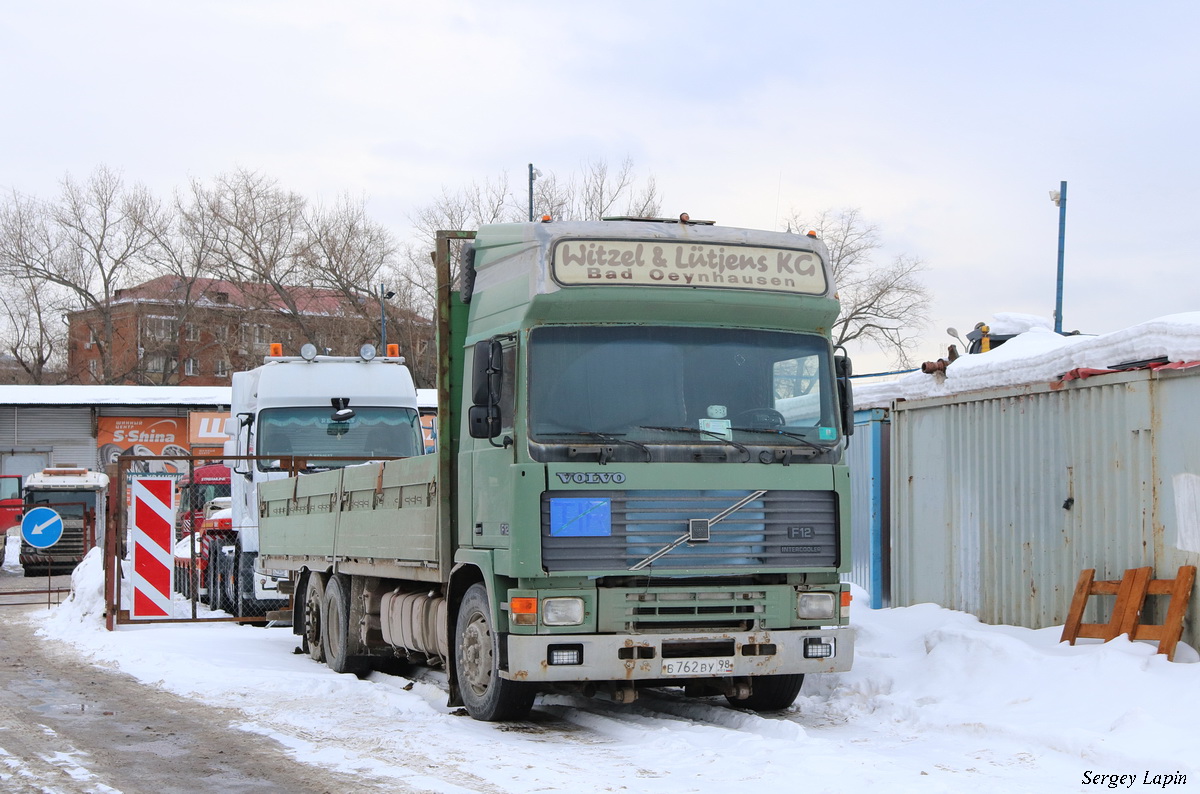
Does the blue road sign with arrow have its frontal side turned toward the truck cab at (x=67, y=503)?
no

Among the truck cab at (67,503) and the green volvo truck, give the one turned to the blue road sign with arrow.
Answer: the truck cab

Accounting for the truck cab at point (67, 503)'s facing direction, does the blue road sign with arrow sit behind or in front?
in front

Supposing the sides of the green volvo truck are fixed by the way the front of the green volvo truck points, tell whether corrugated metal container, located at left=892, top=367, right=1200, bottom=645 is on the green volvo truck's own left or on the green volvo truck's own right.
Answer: on the green volvo truck's own left

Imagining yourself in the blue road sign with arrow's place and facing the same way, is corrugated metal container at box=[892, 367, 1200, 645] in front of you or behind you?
in front

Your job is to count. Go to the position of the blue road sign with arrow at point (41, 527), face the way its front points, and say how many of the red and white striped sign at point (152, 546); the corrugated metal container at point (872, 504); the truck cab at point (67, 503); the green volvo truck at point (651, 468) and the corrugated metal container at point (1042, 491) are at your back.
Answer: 1

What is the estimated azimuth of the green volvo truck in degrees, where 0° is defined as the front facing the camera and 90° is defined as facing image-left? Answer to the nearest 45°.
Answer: approximately 315°

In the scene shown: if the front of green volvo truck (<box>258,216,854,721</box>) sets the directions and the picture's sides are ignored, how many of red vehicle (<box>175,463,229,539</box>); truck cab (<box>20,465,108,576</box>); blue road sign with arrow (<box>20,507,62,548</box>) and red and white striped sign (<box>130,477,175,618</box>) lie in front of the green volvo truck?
0

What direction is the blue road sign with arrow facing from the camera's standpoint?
toward the camera

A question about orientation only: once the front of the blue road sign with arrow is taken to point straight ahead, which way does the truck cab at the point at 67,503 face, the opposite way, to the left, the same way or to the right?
the same way

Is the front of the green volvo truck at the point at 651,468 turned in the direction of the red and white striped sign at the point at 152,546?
no

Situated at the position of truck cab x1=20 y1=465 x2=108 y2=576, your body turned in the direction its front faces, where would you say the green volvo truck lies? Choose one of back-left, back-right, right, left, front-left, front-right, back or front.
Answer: front

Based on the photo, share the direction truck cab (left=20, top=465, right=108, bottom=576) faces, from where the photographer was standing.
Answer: facing the viewer

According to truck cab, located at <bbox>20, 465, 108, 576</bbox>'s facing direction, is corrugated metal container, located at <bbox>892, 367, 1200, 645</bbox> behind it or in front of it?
in front
